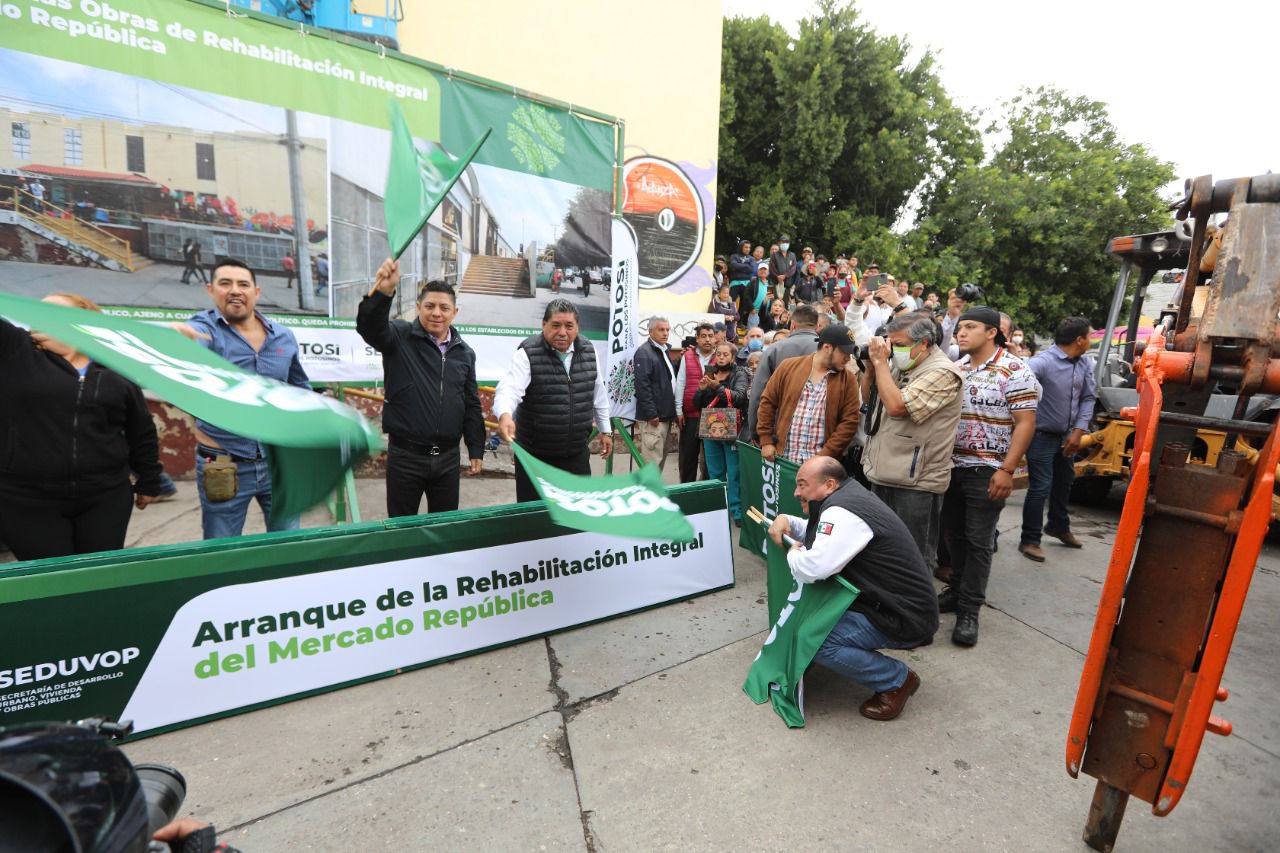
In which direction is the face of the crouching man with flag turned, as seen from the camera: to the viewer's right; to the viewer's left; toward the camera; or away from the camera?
to the viewer's left

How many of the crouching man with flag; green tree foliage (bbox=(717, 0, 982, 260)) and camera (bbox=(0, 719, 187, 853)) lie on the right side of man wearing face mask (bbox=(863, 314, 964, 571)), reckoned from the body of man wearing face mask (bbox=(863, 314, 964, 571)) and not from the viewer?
1

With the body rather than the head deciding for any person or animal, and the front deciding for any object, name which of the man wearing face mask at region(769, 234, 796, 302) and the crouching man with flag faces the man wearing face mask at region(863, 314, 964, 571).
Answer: the man wearing face mask at region(769, 234, 796, 302)

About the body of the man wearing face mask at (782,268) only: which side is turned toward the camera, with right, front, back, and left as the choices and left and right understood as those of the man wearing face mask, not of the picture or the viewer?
front

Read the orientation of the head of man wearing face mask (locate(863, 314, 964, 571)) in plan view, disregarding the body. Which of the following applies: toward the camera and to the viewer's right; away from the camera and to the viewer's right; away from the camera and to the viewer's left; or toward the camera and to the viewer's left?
toward the camera and to the viewer's left

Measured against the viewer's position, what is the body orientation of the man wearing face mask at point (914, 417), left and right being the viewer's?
facing to the left of the viewer

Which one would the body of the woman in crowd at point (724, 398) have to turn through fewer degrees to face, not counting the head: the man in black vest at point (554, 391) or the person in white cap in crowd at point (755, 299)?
the man in black vest

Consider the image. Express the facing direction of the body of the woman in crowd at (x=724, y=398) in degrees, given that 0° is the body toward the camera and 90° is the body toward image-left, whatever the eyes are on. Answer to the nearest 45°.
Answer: approximately 45°

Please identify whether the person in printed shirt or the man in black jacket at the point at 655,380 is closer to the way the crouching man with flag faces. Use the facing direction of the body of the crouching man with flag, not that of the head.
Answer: the man in black jacket

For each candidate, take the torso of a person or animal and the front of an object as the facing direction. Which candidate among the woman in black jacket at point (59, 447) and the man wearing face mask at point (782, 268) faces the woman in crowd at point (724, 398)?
the man wearing face mask

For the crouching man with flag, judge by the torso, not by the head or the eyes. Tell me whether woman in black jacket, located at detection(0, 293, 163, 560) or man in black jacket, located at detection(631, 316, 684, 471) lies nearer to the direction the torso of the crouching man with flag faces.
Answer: the woman in black jacket

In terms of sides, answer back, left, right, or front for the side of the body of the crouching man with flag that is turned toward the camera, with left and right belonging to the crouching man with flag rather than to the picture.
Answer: left

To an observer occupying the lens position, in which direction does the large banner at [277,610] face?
facing the viewer and to the right of the viewer
